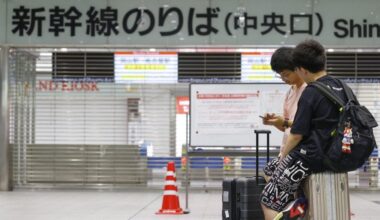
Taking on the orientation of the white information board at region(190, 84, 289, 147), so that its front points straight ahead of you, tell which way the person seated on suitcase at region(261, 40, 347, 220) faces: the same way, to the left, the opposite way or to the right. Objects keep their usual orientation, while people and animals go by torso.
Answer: to the right

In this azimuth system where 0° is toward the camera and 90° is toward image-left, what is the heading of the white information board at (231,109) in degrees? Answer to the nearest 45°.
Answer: approximately 0°

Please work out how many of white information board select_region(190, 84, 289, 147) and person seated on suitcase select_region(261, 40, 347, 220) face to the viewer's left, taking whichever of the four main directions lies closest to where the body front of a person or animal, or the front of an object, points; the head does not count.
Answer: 1

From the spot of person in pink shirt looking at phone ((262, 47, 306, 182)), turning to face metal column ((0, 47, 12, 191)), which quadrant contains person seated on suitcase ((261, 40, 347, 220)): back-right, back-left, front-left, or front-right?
back-left

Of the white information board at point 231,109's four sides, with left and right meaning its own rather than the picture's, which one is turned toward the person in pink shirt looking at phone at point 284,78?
front

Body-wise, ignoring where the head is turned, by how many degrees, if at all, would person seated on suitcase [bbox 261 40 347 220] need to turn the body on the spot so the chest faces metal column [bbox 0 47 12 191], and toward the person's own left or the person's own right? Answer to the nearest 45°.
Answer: approximately 45° to the person's own right

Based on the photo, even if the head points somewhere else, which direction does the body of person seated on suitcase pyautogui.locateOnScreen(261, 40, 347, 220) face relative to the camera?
to the viewer's left

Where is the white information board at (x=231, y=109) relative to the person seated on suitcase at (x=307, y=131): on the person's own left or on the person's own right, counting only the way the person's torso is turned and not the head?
on the person's own right

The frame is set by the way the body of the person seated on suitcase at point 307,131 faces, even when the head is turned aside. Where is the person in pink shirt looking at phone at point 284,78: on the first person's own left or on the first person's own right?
on the first person's own right

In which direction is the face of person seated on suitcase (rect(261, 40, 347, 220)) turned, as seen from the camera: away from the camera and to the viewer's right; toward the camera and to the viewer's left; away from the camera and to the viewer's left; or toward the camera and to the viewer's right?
away from the camera and to the viewer's left
